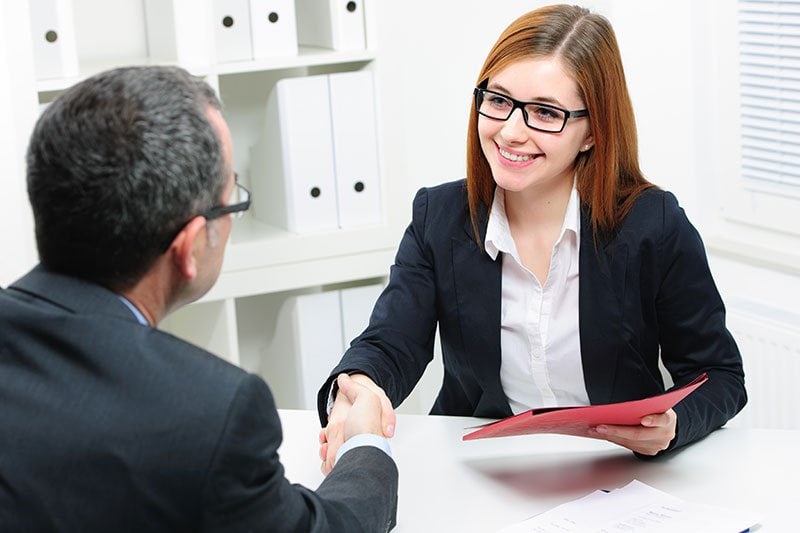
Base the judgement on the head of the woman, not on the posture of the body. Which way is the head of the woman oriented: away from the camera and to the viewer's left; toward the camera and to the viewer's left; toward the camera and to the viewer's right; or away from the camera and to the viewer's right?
toward the camera and to the viewer's left

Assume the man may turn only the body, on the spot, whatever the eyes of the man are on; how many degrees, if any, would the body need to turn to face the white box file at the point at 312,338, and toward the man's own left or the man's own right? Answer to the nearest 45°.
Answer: approximately 45° to the man's own left

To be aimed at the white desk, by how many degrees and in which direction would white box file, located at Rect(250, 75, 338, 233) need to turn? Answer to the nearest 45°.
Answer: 0° — it already faces it

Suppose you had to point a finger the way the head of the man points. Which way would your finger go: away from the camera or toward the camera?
away from the camera

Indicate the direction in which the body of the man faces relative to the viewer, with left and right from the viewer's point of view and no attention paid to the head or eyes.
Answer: facing away from the viewer and to the right of the viewer

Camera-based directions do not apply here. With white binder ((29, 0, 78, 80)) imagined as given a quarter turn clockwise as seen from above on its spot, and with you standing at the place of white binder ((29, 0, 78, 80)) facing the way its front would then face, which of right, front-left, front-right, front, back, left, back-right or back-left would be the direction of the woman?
back-left
